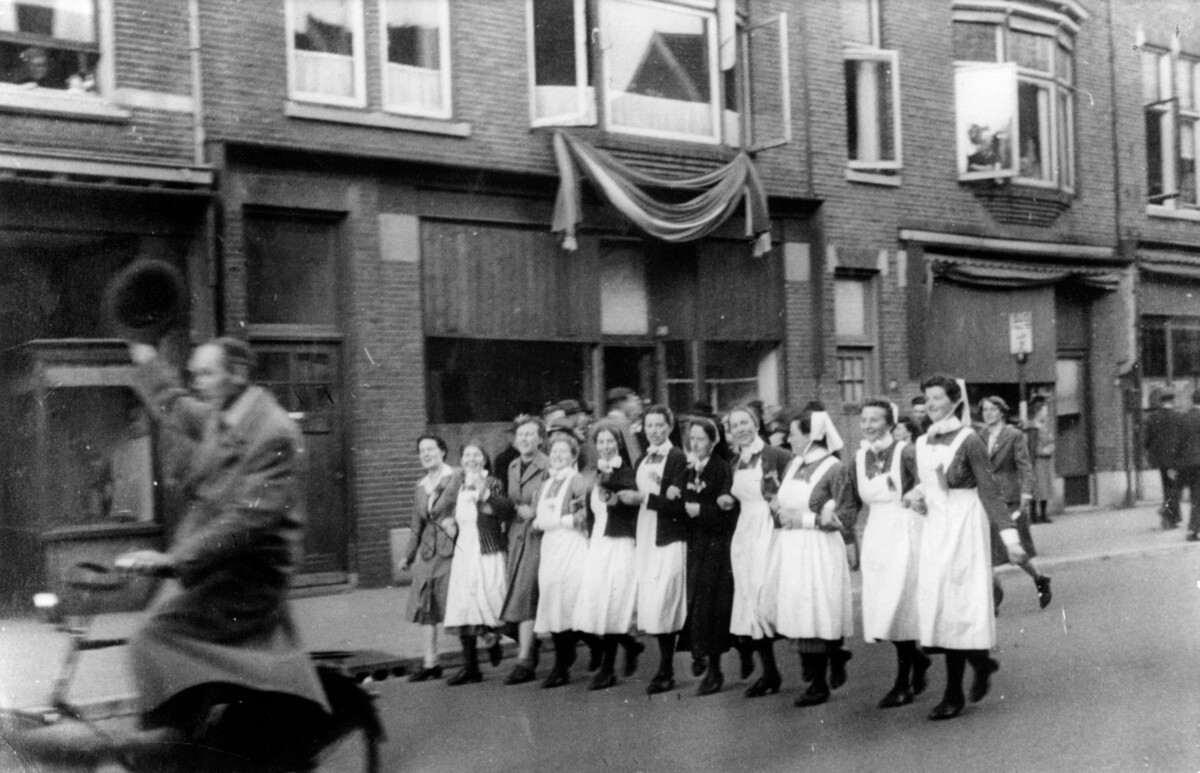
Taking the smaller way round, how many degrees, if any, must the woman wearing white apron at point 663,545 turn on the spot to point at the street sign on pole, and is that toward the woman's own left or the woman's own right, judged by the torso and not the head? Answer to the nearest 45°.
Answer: approximately 180°

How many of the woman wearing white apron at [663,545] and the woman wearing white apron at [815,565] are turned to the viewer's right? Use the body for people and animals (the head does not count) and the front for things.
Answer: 0

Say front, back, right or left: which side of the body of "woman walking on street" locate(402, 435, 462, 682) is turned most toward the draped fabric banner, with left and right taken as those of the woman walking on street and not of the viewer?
back

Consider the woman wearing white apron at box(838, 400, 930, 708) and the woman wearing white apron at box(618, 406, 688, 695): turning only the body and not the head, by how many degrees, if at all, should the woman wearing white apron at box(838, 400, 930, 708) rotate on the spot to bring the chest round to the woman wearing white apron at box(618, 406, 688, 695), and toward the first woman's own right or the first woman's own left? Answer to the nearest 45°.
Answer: approximately 45° to the first woman's own right

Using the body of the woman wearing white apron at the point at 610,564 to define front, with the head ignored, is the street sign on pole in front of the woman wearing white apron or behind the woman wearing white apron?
behind

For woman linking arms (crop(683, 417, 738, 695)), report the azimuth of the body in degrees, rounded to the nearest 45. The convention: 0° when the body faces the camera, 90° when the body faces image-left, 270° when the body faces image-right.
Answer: approximately 45°

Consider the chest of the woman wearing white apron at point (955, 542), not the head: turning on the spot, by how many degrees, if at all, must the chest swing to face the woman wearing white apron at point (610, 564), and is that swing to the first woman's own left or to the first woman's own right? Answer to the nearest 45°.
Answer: approximately 45° to the first woman's own right

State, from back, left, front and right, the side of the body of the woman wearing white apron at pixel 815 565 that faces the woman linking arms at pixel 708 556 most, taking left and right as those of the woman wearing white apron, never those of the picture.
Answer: right

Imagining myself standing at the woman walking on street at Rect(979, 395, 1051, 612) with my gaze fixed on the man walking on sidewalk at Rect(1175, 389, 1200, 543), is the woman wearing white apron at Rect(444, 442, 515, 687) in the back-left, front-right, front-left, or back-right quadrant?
back-left

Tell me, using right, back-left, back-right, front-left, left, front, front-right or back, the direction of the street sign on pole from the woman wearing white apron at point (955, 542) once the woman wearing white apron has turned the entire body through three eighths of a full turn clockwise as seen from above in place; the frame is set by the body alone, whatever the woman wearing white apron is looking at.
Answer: front

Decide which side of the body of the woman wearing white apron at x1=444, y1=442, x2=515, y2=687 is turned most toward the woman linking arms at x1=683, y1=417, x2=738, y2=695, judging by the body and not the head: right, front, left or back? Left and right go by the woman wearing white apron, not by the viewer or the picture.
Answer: left

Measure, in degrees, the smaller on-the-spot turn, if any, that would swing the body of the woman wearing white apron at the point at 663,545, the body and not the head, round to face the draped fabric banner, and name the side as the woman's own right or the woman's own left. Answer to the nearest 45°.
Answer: approximately 135° to the woman's own right
